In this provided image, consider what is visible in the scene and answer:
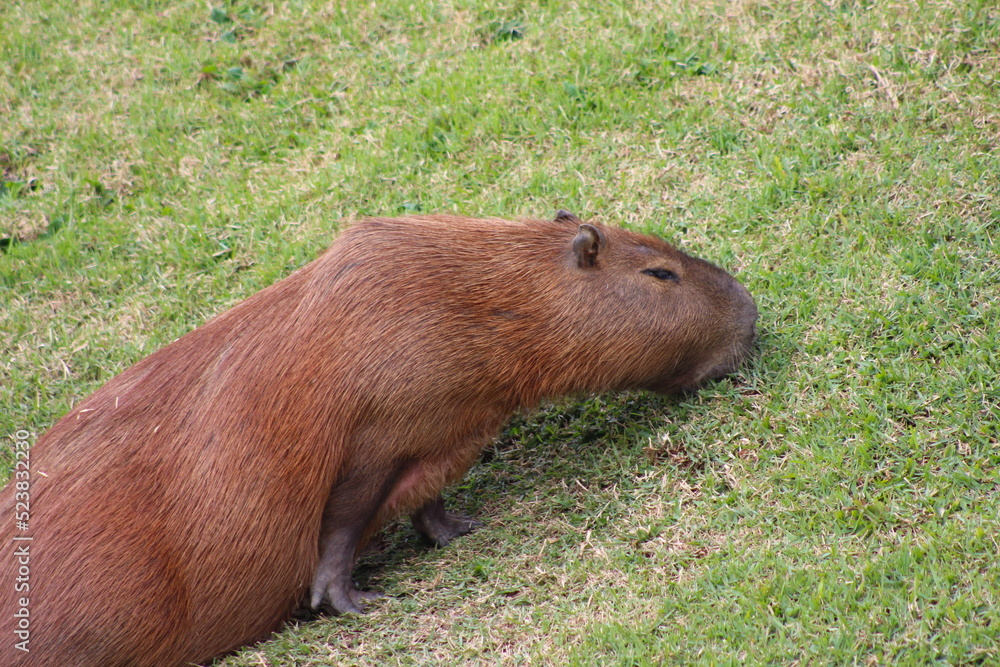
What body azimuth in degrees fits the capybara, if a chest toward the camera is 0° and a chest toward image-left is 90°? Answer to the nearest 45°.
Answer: approximately 270°
